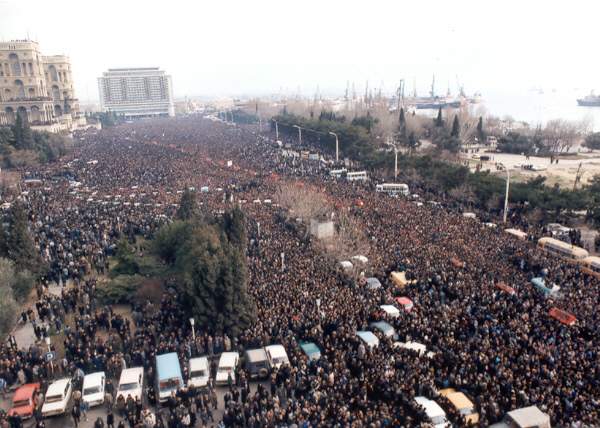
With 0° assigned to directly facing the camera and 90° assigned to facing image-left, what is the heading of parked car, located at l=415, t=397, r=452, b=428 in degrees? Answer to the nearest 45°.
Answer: approximately 315°

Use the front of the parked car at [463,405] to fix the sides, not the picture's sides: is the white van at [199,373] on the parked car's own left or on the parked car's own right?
on the parked car's own right

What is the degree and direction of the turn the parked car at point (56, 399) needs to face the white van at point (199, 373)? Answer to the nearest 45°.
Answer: approximately 135° to its left

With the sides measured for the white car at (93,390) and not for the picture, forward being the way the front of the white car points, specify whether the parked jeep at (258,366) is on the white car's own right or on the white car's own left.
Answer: on the white car's own left

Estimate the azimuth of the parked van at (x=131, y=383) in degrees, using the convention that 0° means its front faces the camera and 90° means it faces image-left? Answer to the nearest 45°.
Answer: approximately 0°

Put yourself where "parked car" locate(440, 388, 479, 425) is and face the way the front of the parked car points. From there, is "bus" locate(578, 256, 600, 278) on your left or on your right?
on your left

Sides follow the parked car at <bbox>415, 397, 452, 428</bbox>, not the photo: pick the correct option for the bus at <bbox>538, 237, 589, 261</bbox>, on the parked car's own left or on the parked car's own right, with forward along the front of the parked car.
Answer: on the parked car's own left

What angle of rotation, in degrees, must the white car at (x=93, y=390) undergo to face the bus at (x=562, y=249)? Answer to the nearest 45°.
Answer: approximately 90° to its left
